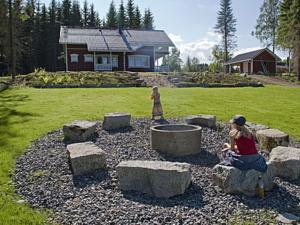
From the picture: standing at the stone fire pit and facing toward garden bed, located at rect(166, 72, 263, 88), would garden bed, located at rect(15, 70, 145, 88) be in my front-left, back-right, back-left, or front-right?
front-left

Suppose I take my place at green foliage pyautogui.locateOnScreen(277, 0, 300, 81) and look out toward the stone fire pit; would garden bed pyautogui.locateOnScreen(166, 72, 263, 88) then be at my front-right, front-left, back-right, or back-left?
front-right

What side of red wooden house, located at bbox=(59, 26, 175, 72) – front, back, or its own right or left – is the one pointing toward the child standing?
front

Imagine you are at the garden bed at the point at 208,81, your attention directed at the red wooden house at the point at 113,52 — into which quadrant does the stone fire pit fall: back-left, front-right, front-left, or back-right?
back-left

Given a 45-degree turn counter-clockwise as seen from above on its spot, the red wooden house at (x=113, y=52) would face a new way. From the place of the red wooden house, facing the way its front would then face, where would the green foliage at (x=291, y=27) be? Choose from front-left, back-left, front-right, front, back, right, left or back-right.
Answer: front-left

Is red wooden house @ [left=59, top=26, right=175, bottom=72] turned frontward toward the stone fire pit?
yes

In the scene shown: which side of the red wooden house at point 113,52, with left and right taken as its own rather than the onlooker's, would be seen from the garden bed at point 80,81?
front

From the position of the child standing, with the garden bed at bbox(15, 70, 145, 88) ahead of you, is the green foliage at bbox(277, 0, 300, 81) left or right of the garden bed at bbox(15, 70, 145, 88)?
right

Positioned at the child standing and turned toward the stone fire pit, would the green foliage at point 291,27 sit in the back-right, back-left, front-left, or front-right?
back-left
